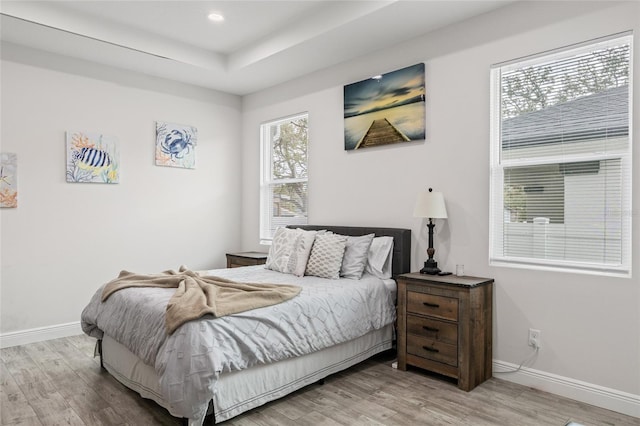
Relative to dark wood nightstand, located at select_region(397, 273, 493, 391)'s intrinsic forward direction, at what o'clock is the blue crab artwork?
The blue crab artwork is roughly at 2 o'clock from the dark wood nightstand.

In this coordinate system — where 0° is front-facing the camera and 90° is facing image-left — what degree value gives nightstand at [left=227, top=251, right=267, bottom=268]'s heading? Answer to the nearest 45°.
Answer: approximately 45°

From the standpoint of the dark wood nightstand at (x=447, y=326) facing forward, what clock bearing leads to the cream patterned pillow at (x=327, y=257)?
The cream patterned pillow is roughly at 2 o'clock from the dark wood nightstand.

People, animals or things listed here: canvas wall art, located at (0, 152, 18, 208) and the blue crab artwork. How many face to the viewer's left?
0

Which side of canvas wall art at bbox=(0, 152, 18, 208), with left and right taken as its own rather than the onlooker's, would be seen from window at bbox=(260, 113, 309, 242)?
left

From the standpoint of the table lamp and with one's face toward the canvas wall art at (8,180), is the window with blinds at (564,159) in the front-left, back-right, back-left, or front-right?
back-left

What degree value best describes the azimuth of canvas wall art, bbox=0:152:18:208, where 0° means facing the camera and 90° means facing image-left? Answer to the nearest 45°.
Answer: approximately 0°

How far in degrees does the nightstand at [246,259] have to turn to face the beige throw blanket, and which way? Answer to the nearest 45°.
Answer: approximately 45° to its left

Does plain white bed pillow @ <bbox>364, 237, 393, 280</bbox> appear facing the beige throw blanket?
yes
